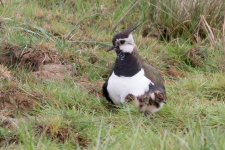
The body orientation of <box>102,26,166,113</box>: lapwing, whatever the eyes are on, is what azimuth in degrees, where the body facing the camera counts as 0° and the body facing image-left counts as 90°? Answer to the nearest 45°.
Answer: approximately 45°
